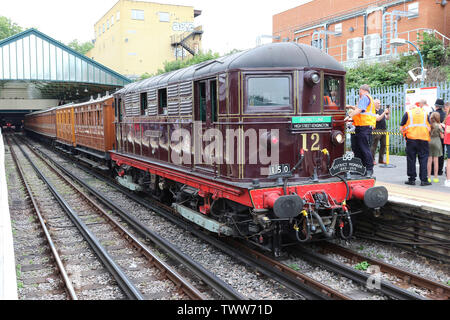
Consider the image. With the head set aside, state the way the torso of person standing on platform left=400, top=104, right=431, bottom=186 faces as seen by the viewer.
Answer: away from the camera

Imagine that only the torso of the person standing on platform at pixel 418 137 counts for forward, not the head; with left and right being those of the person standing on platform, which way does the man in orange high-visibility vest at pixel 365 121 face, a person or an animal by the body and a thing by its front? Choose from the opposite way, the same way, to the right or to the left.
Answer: to the left

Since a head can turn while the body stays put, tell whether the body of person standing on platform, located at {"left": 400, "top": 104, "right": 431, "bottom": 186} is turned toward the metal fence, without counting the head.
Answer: yes

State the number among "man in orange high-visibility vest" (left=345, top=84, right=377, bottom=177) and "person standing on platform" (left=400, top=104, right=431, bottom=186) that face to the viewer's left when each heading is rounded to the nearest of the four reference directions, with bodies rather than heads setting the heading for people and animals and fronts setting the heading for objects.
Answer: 1

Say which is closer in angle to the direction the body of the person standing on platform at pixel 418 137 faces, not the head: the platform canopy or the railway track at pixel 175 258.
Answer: the platform canopy

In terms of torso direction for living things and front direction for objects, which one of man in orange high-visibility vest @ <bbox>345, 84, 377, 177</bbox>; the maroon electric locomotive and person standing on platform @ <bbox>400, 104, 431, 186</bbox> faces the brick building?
the person standing on platform

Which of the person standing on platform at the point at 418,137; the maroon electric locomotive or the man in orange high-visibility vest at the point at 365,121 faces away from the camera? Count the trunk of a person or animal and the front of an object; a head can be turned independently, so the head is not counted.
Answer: the person standing on platform

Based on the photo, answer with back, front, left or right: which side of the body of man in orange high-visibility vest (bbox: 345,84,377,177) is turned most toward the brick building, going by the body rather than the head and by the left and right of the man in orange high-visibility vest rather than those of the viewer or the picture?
right

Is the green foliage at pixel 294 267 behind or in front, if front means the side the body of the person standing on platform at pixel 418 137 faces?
behind

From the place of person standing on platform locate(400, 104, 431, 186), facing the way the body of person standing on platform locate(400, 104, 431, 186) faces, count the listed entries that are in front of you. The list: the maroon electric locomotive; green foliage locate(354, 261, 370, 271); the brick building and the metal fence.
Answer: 2

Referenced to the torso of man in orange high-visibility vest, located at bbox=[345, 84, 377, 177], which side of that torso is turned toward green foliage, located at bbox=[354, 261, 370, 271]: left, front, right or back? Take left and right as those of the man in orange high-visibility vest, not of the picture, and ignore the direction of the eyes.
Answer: left

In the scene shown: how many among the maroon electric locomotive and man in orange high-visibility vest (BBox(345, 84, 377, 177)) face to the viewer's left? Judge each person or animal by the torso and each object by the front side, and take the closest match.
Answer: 1

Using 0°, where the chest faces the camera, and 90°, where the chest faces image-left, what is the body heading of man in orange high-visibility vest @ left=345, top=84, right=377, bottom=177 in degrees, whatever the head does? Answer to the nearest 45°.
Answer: approximately 90°
